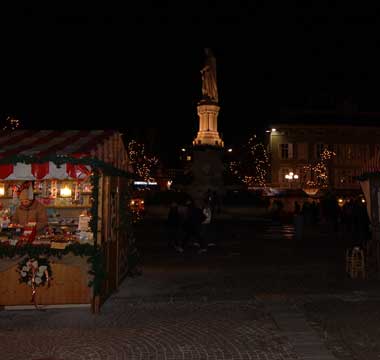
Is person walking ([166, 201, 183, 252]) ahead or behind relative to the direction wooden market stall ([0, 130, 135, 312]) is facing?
behind

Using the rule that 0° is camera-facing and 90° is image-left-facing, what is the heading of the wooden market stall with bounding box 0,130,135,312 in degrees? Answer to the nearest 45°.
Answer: approximately 0°

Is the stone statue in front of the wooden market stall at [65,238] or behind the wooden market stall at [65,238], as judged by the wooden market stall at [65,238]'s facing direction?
behind

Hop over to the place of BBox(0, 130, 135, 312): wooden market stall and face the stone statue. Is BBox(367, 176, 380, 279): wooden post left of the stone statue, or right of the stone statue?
right

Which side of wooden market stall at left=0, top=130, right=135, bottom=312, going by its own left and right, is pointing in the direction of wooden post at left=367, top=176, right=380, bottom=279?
left
